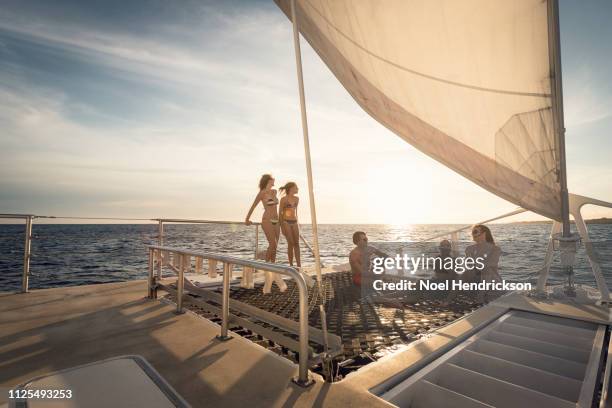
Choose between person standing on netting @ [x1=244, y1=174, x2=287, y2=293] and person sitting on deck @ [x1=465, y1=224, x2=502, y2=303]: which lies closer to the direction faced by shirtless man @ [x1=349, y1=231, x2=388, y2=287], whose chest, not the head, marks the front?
the person sitting on deck

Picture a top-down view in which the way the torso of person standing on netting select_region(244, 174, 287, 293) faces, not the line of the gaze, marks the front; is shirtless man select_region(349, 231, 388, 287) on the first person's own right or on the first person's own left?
on the first person's own left

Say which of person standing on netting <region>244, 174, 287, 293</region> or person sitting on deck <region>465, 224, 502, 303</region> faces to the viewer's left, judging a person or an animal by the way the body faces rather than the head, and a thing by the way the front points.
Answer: the person sitting on deck

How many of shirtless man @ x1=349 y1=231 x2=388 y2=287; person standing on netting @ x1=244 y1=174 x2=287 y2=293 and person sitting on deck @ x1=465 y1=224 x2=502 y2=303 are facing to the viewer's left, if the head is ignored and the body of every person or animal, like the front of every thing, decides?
1

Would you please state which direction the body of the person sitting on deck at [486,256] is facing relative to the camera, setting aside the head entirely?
to the viewer's left

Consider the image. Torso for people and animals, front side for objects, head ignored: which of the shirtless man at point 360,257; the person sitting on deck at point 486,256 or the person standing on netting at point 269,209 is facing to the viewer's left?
the person sitting on deck

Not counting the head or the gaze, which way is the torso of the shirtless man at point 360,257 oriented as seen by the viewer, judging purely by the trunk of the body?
to the viewer's right

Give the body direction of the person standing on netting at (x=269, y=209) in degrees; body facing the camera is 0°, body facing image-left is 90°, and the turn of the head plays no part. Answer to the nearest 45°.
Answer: approximately 315°

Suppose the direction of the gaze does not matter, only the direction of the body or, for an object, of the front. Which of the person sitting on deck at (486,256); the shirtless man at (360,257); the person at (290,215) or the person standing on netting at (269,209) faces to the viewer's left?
the person sitting on deck

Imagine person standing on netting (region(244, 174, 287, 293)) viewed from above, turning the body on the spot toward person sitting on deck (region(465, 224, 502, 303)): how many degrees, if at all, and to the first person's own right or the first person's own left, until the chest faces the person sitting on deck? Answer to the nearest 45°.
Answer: approximately 45° to the first person's own left

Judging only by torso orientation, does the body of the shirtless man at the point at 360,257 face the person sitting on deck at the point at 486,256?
yes

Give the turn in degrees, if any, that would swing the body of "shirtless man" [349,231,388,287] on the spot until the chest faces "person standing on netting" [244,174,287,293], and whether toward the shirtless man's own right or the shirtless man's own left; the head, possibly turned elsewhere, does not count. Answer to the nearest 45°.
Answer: approximately 135° to the shirtless man's own right
